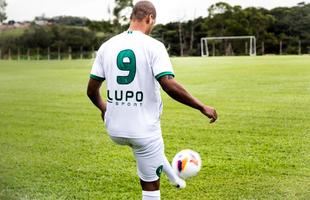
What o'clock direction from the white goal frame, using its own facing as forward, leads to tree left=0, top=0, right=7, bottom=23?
The tree is roughly at 3 o'clock from the white goal frame.

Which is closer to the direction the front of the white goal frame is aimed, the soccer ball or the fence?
the soccer ball

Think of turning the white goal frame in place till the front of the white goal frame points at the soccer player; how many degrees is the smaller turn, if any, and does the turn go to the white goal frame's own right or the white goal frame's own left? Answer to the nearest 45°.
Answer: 0° — it already faces them

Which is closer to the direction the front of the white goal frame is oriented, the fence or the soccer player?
the soccer player

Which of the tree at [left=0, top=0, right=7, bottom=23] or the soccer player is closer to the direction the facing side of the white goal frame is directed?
the soccer player

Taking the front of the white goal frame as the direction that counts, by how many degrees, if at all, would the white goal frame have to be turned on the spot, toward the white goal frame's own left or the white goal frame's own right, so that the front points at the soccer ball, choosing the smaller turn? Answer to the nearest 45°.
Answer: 0° — it already faces it

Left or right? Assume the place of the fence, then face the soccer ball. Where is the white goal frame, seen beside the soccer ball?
left

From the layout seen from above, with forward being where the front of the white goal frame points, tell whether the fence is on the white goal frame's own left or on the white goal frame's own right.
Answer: on the white goal frame's own right

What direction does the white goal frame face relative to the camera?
toward the camera

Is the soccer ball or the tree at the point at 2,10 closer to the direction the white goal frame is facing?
the soccer ball
